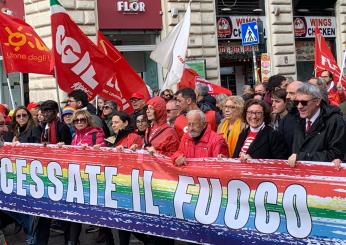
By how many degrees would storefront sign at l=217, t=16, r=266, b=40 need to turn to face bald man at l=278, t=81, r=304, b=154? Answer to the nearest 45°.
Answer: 0° — it already faces them

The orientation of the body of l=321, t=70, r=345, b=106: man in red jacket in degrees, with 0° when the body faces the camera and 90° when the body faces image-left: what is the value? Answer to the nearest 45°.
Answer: approximately 45°

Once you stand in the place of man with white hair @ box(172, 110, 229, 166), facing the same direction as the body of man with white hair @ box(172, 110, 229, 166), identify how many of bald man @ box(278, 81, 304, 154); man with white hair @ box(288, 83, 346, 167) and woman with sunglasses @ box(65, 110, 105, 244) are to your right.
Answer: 1

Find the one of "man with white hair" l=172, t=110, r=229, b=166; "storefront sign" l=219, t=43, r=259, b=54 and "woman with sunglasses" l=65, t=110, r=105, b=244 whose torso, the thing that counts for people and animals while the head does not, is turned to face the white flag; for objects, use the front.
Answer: the storefront sign

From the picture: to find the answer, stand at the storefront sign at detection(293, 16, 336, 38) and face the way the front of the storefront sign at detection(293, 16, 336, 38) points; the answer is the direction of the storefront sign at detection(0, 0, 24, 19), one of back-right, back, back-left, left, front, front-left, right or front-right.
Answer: front-right

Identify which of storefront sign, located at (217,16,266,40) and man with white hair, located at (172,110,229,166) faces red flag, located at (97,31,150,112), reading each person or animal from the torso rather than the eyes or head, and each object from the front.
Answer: the storefront sign

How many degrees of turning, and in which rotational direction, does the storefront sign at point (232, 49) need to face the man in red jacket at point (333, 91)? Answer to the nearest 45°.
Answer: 0° — it already faces them

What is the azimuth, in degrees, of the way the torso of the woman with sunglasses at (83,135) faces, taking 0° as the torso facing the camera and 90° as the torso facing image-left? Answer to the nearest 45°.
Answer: approximately 45°

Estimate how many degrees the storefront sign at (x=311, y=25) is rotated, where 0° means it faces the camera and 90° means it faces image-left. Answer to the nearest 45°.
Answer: approximately 0°

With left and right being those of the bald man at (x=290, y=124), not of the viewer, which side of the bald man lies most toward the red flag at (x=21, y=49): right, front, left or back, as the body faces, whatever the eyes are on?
right

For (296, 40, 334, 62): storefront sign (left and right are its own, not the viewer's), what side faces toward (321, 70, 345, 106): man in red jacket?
front
